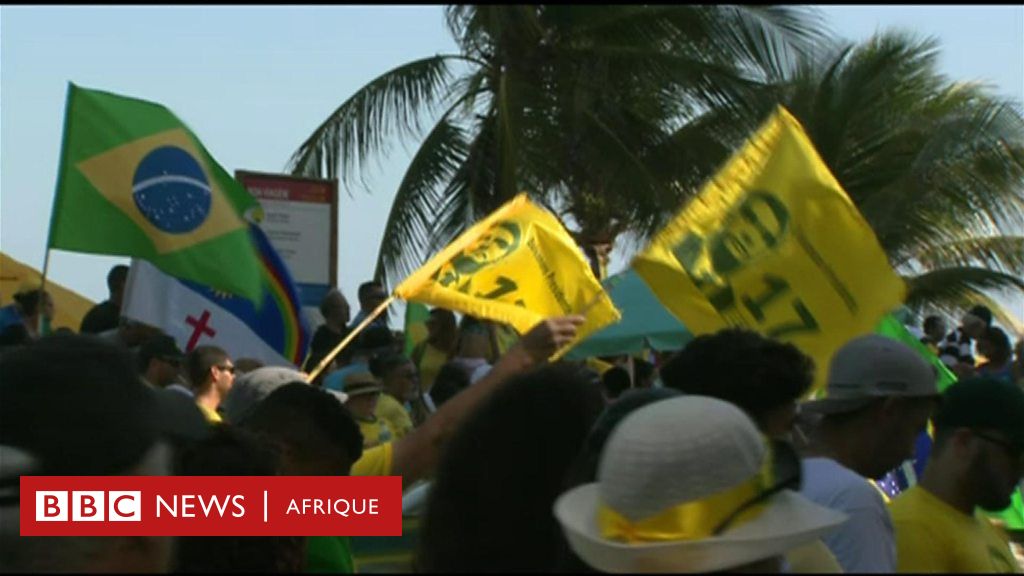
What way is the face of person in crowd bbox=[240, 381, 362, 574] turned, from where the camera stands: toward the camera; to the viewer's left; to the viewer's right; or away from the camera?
away from the camera

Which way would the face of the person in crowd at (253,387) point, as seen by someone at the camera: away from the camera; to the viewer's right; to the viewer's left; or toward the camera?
away from the camera

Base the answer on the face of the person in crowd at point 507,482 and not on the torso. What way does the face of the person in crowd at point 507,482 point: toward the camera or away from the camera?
away from the camera

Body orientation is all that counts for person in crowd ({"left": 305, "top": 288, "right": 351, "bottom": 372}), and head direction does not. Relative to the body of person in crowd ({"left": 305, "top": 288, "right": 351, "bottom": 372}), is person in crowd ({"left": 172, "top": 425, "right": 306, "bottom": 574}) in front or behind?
behind
